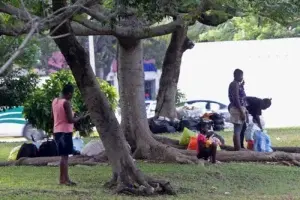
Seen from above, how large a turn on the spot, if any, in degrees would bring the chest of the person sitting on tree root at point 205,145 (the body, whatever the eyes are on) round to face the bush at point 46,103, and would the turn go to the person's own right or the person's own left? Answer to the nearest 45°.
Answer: approximately 180°

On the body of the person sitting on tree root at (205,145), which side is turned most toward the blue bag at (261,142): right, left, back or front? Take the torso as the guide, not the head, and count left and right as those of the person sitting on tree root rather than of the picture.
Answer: left

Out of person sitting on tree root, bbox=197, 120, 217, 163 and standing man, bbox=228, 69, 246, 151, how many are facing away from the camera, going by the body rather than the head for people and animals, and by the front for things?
0

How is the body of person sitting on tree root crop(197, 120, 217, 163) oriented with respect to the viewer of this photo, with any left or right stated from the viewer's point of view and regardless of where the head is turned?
facing the viewer and to the right of the viewer
